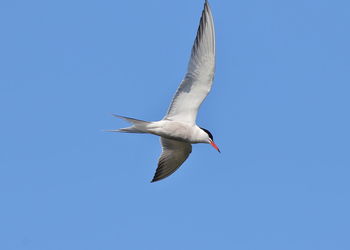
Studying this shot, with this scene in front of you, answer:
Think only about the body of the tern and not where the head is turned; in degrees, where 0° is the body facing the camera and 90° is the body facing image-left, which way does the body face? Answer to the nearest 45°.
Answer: approximately 270°
